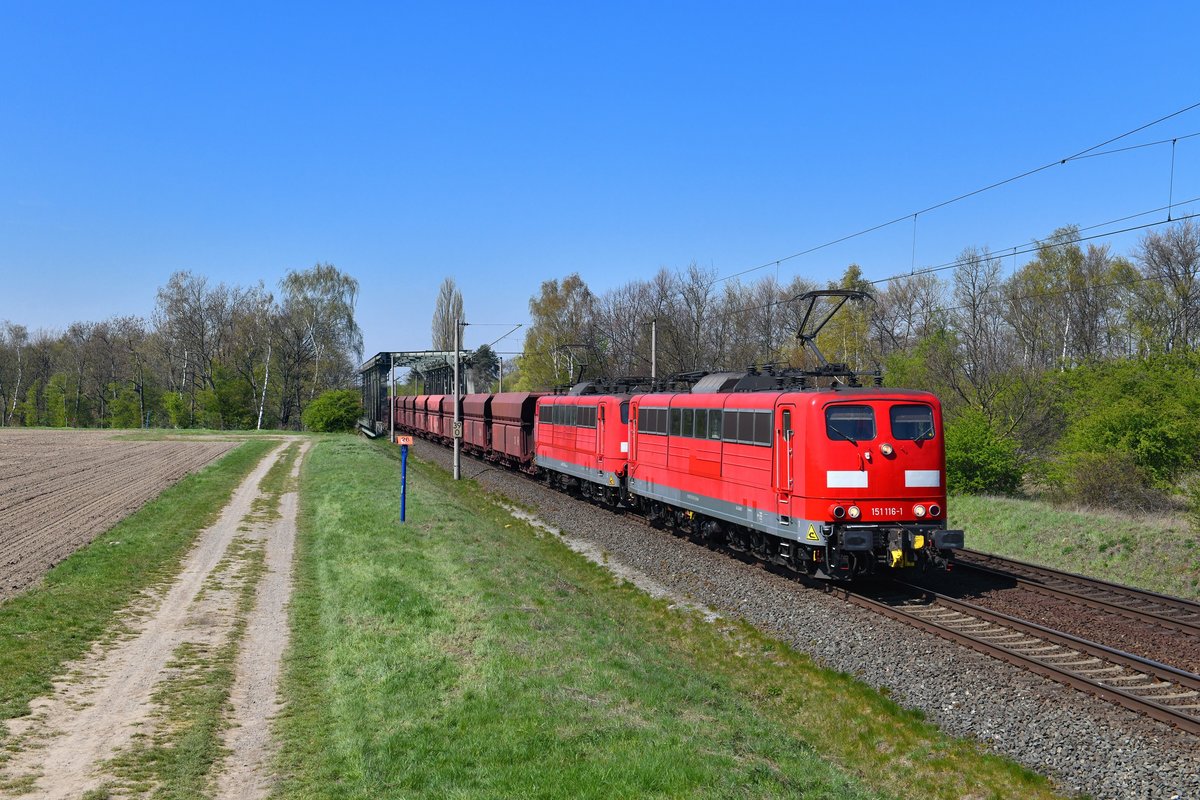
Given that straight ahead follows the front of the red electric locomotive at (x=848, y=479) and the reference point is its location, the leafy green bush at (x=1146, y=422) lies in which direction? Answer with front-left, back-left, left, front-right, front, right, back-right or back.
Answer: left

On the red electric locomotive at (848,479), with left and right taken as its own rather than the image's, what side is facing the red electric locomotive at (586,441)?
back

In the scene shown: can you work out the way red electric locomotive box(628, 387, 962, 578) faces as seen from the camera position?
facing the viewer and to the right of the viewer

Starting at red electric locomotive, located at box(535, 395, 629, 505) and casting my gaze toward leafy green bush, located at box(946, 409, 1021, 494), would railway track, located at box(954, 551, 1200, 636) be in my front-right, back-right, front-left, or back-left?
front-right

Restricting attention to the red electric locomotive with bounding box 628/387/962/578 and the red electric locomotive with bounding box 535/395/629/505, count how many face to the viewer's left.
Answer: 0

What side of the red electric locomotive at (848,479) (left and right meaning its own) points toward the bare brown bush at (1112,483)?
left

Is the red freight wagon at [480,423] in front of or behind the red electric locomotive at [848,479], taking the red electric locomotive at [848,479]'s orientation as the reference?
behind

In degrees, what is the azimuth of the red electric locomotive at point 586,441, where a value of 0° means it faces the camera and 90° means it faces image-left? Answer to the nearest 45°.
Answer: approximately 315°

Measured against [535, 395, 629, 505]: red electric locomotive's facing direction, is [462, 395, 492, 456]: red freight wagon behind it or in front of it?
behind

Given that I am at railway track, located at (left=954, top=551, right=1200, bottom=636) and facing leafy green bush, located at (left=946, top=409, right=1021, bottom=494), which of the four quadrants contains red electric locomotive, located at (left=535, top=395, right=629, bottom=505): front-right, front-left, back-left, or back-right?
front-left

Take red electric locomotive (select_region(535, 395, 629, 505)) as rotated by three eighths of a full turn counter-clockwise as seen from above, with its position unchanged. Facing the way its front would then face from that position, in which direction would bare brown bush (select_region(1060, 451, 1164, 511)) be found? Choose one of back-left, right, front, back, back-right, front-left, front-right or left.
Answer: right
